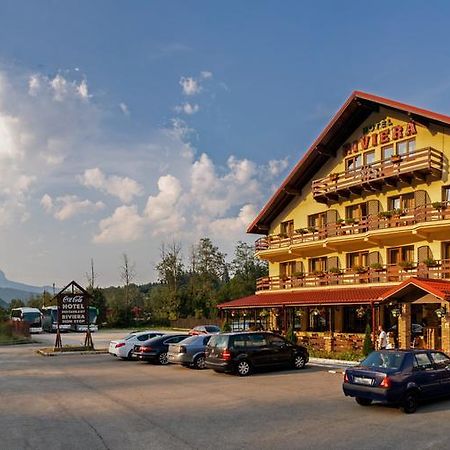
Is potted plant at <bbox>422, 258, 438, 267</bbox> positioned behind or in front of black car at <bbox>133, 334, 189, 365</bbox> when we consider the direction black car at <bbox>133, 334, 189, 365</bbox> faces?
in front

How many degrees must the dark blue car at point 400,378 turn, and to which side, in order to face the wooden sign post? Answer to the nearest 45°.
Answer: approximately 90° to its left

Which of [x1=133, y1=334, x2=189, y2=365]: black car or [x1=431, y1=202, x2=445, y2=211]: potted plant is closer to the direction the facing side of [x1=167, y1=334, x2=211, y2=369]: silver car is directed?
the potted plant

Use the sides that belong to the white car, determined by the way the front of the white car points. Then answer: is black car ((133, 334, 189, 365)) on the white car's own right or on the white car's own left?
on the white car's own right

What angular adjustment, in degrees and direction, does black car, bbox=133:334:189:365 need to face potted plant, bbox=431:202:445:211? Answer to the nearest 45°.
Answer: approximately 45° to its right

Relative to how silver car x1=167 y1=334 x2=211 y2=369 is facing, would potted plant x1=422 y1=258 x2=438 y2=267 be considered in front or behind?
in front

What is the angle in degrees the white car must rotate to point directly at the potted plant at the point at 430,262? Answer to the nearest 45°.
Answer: approximately 45° to its right

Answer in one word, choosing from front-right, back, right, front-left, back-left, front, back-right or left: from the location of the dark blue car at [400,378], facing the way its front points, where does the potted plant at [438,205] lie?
front-left

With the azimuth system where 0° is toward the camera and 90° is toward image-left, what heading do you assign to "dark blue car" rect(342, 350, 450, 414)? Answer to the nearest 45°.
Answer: approximately 225°

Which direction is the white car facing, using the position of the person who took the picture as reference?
facing away from the viewer and to the right of the viewer

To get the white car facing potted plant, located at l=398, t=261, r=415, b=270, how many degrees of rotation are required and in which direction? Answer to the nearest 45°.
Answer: approximately 45° to its right

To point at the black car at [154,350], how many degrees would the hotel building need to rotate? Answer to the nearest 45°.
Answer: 0° — it already faces it

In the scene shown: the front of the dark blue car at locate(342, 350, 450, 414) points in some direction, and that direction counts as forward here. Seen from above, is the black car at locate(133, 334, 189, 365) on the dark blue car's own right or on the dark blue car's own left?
on the dark blue car's own left

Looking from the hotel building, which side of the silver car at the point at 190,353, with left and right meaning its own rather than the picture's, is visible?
front

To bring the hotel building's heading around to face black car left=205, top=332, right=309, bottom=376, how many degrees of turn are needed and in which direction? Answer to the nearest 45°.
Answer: approximately 45° to its left

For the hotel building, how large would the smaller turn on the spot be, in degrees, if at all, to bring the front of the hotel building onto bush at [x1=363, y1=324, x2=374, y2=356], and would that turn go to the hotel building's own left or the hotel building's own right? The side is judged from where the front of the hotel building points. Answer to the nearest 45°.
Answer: approximately 45° to the hotel building's own left

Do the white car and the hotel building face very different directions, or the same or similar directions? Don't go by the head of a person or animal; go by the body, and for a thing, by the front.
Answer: very different directions

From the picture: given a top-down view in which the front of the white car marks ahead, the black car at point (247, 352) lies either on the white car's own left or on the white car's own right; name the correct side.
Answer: on the white car's own right

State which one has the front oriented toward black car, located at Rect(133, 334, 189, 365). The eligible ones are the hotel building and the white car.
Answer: the hotel building
